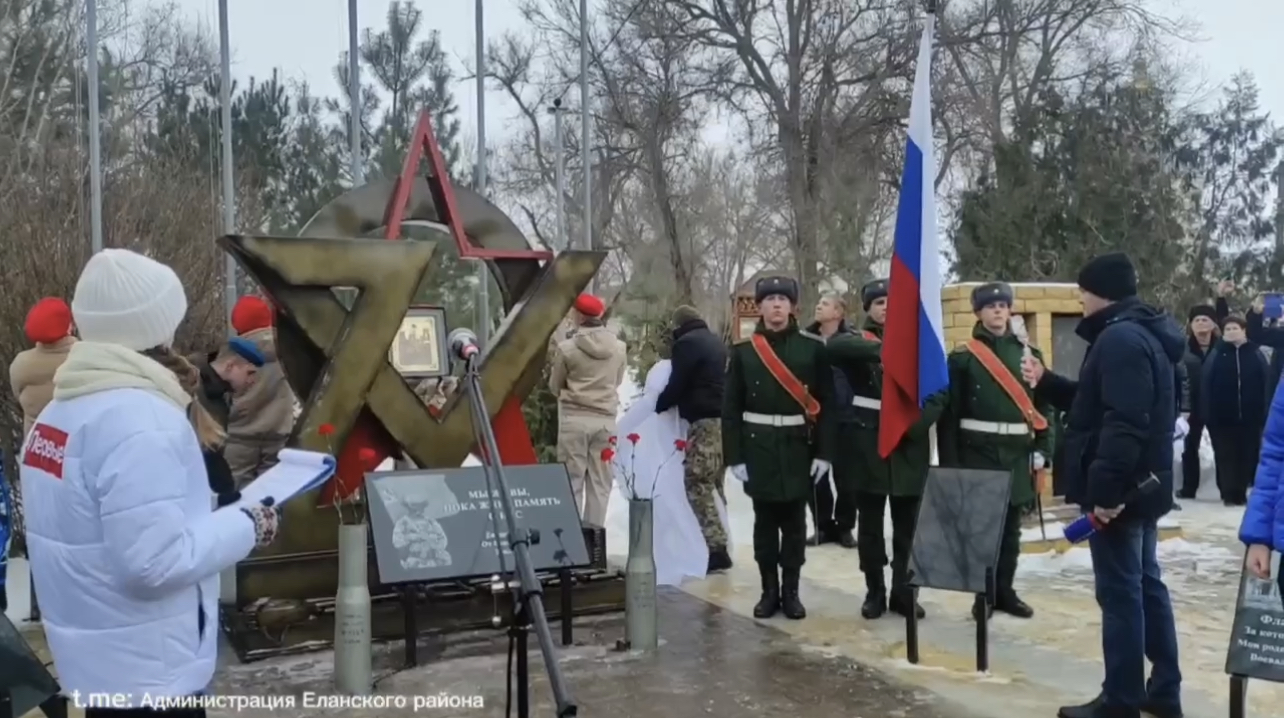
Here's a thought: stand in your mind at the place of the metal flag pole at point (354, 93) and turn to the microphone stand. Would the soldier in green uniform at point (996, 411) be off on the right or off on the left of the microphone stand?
left

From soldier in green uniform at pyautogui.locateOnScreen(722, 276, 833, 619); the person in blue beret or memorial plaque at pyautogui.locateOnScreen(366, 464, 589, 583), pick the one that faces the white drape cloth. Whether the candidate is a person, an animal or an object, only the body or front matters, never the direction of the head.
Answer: the person in blue beret

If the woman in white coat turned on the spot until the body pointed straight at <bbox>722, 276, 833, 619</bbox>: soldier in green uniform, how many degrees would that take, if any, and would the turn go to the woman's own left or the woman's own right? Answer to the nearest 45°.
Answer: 0° — they already face them

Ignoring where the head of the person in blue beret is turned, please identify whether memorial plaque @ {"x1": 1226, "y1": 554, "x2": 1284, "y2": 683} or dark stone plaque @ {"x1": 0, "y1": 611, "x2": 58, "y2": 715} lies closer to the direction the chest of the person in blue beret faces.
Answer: the memorial plaque

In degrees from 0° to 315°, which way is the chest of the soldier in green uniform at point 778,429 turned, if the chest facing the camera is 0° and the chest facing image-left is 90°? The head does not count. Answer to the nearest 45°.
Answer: approximately 0°

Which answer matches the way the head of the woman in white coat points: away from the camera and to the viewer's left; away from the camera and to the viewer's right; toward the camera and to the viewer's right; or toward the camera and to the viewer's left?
away from the camera and to the viewer's right

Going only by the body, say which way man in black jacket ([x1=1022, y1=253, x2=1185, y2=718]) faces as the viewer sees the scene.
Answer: to the viewer's left

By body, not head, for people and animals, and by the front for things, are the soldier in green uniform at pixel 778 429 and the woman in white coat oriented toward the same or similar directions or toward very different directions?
very different directions

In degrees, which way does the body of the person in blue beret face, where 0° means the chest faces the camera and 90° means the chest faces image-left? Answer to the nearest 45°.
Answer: approximately 270°
